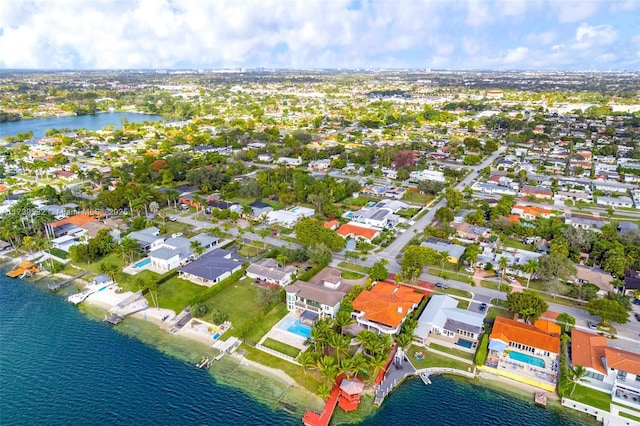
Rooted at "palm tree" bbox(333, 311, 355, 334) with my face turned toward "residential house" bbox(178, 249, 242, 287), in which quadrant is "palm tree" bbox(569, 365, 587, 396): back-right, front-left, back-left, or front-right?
back-right

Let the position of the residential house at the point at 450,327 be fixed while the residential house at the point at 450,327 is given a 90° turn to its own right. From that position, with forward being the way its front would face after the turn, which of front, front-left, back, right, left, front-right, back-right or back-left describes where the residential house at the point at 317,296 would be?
back

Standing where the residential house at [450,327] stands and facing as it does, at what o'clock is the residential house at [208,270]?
the residential house at [208,270] is roughly at 9 o'clock from the residential house at [450,327].

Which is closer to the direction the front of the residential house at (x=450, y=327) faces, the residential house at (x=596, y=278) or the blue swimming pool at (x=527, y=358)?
the residential house

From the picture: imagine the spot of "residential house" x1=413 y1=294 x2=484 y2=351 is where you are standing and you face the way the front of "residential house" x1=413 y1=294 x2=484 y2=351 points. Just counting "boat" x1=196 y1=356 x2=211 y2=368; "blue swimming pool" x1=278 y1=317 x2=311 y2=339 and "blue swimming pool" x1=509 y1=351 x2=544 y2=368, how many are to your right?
1

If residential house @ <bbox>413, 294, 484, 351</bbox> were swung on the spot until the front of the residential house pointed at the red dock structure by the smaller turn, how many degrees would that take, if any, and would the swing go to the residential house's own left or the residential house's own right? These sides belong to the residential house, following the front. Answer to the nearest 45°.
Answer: approximately 135° to the residential house's own left

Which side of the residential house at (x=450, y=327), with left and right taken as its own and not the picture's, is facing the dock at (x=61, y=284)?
left

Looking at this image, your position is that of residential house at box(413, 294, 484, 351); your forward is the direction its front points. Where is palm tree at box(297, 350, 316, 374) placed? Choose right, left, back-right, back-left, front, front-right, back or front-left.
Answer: back-left

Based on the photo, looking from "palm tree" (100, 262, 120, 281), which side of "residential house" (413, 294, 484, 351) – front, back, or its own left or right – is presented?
left

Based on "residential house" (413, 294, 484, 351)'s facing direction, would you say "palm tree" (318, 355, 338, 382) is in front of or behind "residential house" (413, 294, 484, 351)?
behind

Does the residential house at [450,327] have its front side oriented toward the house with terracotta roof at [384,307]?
no

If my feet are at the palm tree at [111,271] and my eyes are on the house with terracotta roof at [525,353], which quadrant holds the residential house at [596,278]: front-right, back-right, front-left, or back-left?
front-left

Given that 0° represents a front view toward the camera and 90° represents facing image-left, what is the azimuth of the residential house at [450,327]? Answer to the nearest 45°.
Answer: approximately 180°

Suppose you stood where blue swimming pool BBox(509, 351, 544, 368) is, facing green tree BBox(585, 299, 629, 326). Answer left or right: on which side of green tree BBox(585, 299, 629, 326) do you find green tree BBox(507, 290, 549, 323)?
left

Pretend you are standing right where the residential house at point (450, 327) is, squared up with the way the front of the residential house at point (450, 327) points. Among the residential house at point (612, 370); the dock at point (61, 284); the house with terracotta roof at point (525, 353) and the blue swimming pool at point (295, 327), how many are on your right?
2

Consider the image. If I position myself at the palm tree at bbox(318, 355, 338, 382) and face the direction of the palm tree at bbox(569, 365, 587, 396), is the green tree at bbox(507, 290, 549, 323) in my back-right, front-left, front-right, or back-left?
front-left

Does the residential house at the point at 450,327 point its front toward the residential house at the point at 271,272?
no

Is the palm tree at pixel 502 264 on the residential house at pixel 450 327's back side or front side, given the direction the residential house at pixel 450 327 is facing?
on the front side

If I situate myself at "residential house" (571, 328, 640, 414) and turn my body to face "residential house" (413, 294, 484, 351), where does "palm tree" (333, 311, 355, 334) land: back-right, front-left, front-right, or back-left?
front-left

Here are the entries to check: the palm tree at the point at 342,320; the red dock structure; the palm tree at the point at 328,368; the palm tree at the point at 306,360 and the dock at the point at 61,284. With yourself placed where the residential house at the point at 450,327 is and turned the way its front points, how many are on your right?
0
